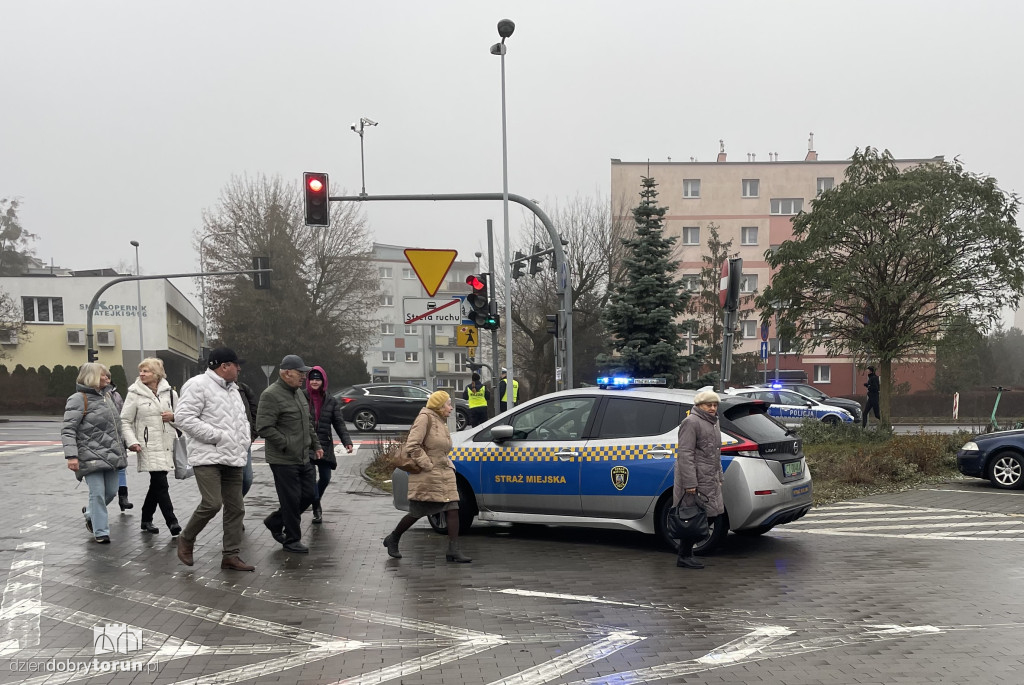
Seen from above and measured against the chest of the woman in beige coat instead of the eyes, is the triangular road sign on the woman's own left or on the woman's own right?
on the woman's own left

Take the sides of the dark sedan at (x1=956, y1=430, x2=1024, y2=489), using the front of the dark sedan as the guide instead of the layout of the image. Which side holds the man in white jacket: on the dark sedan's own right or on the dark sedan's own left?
on the dark sedan's own left

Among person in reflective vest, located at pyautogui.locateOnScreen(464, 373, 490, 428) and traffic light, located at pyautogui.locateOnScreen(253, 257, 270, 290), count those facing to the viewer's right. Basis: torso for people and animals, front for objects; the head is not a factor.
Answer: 0

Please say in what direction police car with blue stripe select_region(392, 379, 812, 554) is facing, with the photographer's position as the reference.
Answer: facing away from the viewer and to the left of the viewer

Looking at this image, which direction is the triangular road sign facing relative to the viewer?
toward the camera

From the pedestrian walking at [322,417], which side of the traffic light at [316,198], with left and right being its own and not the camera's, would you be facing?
front

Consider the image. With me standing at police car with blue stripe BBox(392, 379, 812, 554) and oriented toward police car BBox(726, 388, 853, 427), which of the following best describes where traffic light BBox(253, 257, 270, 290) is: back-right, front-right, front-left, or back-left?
front-left

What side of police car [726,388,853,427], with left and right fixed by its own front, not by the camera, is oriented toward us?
right

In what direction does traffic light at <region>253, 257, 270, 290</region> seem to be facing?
away from the camera

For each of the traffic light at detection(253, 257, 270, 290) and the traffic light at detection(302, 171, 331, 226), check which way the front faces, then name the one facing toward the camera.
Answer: the traffic light at detection(302, 171, 331, 226)

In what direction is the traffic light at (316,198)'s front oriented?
toward the camera

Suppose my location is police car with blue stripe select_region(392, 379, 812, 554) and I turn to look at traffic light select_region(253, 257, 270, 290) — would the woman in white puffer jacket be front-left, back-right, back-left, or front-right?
front-left

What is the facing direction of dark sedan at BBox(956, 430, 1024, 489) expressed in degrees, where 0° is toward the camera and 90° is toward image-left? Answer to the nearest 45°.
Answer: approximately 90°

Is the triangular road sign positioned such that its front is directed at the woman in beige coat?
yes
